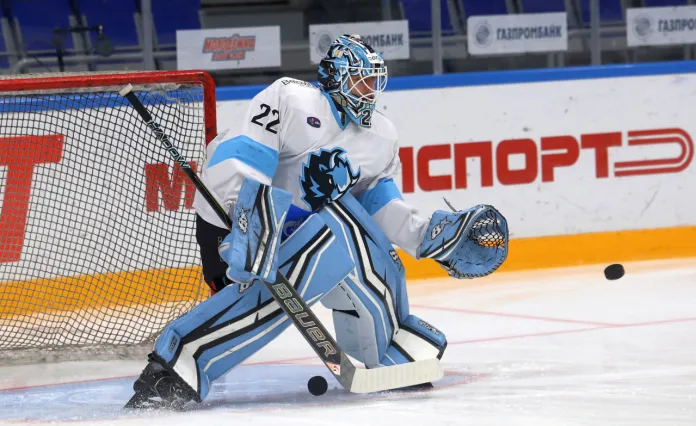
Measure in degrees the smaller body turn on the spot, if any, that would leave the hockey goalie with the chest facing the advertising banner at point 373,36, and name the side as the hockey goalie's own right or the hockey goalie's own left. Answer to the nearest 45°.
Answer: approximately 135° to the hockey goalie's own left

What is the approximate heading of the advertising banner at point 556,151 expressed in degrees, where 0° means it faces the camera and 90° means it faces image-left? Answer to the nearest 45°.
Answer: approximately 0°

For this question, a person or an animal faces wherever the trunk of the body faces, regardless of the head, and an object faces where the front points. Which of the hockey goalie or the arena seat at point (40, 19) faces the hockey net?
the arena seat

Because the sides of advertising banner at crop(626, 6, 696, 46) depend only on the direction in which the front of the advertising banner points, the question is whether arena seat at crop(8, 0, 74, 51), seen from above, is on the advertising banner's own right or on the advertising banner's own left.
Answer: on the advertising banner's own right

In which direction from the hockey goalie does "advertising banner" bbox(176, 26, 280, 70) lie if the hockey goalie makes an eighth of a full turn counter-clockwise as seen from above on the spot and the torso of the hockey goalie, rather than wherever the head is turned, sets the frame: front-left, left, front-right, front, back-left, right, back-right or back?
left

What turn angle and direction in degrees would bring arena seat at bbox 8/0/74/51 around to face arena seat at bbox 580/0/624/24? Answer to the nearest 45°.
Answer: approximately 90° to its left

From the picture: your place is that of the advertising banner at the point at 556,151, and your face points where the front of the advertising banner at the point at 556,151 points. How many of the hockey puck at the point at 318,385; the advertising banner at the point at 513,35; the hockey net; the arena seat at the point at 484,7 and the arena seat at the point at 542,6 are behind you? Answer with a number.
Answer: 3

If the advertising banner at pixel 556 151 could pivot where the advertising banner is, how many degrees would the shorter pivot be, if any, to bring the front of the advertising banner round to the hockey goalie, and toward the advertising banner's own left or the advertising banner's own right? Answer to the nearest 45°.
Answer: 0° — it already faces them
